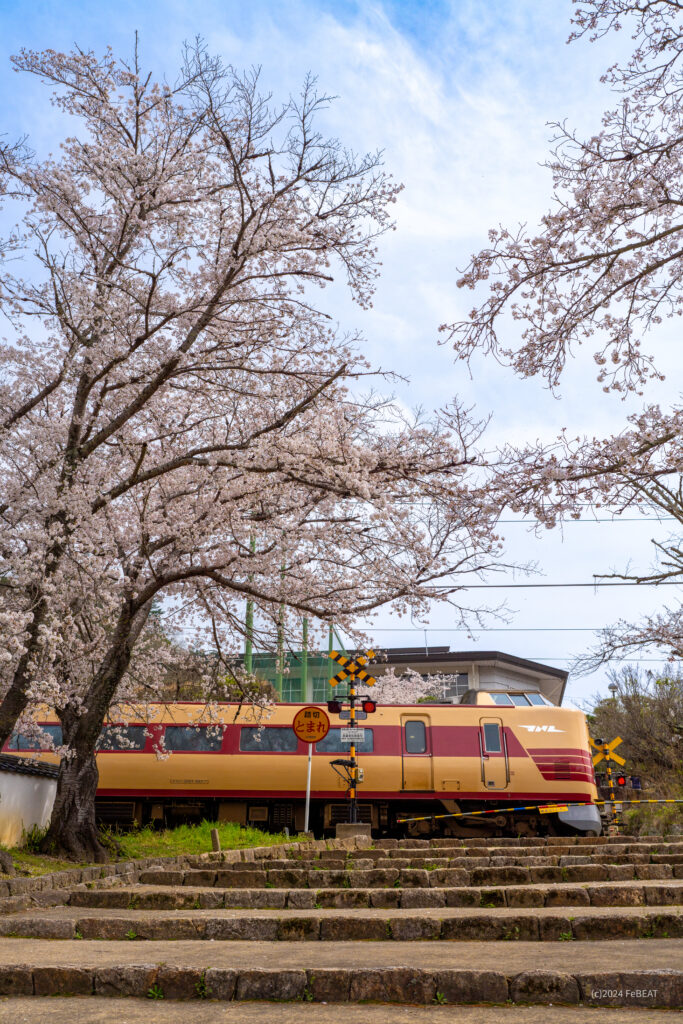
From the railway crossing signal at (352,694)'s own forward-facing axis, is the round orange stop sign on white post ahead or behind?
ahead

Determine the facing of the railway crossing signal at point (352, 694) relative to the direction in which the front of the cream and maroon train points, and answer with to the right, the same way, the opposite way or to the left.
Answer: to the right

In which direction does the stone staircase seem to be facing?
toward the camera

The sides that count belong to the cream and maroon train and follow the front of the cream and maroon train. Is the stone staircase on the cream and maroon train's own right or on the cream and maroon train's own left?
on the cream and maroon train's own right

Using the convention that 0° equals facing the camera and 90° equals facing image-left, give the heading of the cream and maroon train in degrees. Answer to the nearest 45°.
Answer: approximately 270°

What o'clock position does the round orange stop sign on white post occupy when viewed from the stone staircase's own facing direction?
The round orange stop sign on white post is roughly at 6 o'clock from the stone staircase.

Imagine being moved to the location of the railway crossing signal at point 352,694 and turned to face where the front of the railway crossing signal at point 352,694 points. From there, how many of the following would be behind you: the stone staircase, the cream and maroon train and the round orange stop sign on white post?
1

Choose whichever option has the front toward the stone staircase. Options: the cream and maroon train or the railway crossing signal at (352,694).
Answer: the railway crossing signal

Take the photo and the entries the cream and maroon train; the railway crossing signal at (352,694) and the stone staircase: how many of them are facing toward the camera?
2

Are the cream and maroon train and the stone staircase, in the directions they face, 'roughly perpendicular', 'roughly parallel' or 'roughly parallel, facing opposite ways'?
roughly perpendicular

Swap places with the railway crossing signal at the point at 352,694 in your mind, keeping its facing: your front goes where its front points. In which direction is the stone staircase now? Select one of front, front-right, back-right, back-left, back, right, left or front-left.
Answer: front

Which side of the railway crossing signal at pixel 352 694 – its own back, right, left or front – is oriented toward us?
front

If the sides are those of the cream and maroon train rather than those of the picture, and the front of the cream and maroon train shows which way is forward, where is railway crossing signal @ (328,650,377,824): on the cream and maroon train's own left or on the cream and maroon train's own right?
on the cream and maroon train's own right

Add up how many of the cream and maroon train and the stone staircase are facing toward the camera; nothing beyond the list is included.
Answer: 1
